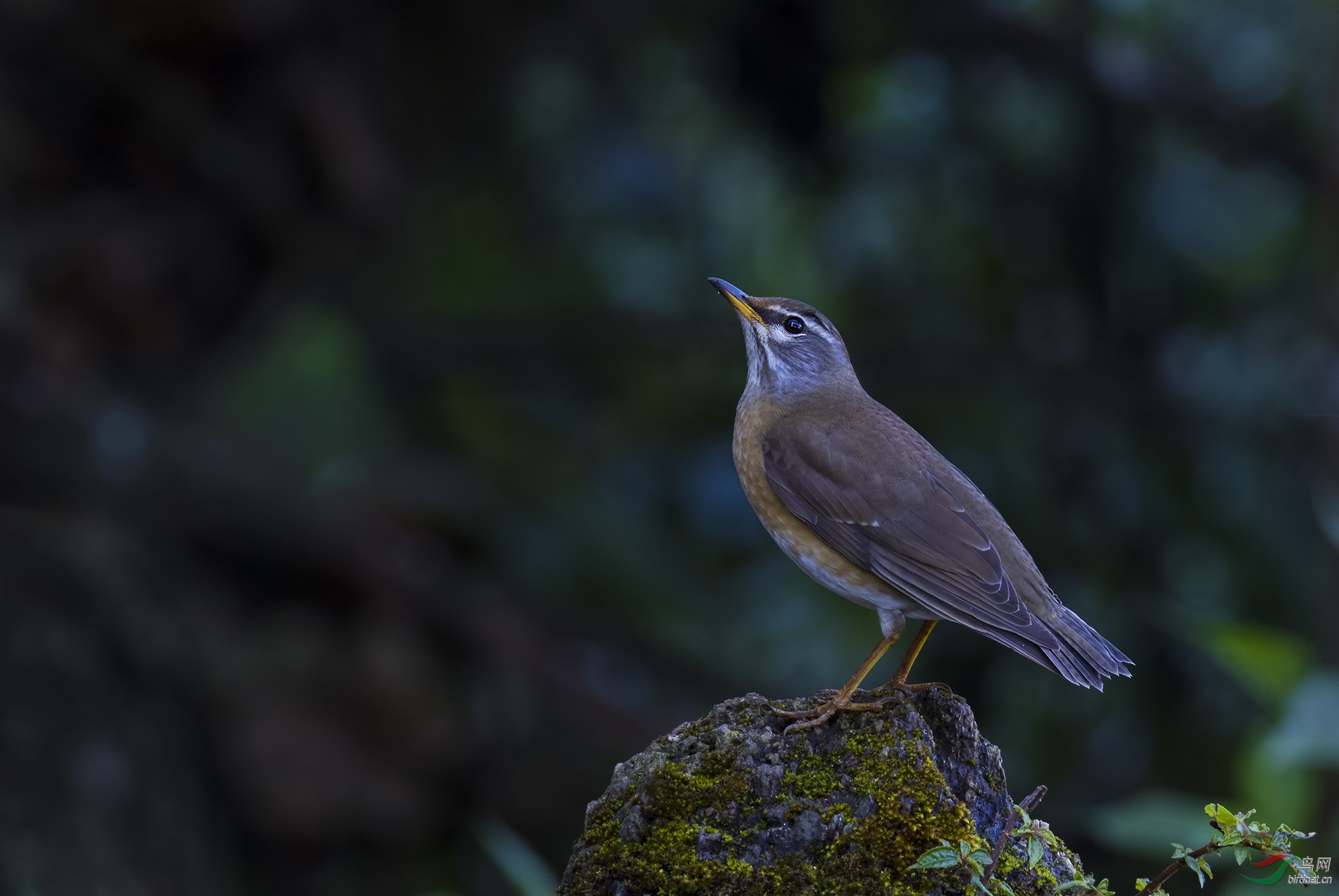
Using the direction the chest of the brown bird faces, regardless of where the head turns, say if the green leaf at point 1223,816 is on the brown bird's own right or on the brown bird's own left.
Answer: on the brown bird's own left

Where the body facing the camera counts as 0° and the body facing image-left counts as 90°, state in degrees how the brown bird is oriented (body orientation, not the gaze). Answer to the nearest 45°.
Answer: approximately 90°

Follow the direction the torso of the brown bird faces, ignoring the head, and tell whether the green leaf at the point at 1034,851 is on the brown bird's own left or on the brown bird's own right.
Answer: on the brown bird's own left

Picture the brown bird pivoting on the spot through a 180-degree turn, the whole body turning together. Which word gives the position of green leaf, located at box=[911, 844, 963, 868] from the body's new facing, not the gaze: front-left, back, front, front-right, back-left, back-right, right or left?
right
